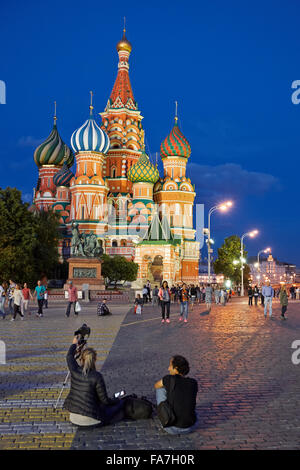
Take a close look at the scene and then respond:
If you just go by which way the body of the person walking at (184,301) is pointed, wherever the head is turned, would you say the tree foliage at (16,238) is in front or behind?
behind

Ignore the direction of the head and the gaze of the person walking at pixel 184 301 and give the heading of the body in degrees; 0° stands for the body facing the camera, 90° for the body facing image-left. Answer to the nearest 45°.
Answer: approximately 0°
